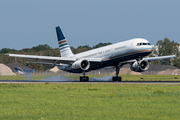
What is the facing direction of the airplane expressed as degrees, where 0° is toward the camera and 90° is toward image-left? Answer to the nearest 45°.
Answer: approximately 315°
